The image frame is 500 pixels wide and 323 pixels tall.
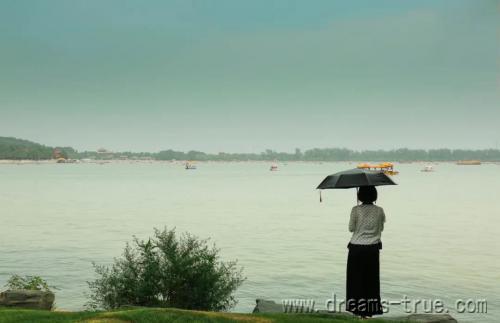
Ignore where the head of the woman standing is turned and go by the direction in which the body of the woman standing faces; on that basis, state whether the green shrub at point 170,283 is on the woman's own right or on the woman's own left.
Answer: on the woman's own left

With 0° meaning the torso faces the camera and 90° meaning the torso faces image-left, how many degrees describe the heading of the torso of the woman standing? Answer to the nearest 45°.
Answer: approximately 180°

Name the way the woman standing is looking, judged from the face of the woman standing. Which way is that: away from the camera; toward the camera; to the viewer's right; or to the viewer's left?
away from the camera
